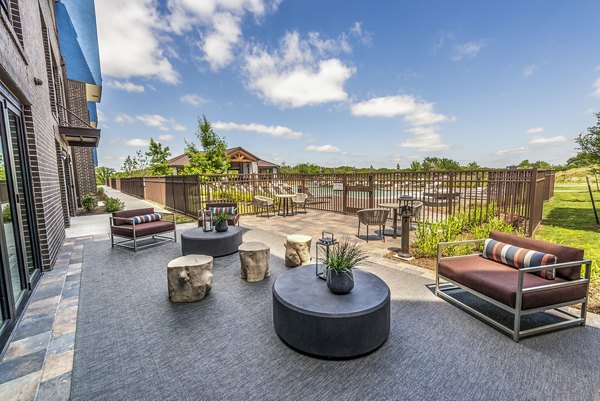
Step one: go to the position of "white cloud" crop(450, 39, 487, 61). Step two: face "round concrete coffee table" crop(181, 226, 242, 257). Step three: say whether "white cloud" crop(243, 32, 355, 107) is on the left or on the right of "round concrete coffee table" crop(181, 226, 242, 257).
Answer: right

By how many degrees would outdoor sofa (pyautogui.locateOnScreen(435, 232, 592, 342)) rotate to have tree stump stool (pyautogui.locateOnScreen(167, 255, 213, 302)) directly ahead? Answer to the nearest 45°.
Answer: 0° — it already faces it

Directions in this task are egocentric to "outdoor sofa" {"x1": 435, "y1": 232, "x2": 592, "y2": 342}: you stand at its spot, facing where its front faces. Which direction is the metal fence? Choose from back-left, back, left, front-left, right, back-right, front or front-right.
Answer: right

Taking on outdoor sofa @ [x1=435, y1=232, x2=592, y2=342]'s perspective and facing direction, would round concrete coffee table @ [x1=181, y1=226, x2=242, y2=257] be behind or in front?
in front

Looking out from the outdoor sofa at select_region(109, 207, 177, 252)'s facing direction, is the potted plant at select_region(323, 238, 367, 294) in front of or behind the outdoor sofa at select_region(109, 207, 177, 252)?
in front

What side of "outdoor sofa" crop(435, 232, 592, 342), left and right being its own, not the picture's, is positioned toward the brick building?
front

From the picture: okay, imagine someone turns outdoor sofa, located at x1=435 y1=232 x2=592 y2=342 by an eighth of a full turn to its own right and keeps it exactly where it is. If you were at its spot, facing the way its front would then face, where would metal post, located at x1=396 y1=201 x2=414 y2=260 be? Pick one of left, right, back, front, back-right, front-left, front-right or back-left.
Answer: front-right

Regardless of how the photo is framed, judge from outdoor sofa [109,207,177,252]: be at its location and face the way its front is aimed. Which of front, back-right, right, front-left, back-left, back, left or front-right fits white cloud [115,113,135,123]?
back-left

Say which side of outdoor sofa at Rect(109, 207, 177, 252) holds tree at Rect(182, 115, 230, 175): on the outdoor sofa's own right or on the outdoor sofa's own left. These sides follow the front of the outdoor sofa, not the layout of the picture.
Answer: on the outdoor sofa's own left

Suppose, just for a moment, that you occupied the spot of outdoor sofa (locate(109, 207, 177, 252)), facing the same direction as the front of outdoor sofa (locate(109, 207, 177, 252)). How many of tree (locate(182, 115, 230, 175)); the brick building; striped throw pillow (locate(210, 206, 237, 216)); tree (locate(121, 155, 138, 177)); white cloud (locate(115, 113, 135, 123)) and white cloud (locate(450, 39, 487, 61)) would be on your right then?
1

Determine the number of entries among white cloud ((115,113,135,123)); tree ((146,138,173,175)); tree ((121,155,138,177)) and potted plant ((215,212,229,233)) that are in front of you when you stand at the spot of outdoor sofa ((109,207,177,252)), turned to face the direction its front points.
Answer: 1

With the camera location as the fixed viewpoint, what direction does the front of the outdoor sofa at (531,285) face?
facing the viewer and to the left of the viewer

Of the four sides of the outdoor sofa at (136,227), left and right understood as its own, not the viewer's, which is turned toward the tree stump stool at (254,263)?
front

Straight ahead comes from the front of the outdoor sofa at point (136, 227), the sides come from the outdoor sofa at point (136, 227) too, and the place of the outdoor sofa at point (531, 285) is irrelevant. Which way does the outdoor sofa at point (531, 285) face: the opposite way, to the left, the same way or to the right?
the opposite way

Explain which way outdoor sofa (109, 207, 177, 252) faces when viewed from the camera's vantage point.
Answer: facing the viewer and to the right of the viewer

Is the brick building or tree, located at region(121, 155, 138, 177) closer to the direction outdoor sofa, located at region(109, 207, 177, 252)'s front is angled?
the brick building

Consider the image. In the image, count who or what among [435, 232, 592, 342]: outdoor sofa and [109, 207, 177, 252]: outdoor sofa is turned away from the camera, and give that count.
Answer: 0

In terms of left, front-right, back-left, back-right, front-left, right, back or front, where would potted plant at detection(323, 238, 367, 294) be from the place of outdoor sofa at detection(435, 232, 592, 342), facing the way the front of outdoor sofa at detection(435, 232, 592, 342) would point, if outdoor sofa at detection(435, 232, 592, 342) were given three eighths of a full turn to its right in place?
back-left

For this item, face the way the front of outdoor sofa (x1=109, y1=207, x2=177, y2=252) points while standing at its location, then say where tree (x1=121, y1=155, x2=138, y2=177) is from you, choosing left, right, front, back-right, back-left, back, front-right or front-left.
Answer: back-left
